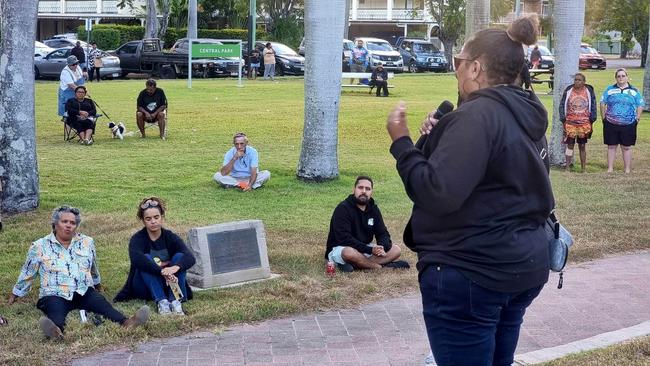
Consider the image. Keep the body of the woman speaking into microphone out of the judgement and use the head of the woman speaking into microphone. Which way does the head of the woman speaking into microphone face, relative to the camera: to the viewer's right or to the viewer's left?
to the viewer's left

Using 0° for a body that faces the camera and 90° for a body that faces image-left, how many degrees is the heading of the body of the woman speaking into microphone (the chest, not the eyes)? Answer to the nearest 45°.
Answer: approximately 135°

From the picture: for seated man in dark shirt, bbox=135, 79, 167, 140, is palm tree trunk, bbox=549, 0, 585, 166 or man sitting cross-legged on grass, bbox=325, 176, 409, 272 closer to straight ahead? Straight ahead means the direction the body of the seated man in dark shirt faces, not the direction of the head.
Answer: the man sitting cross-legged on grass

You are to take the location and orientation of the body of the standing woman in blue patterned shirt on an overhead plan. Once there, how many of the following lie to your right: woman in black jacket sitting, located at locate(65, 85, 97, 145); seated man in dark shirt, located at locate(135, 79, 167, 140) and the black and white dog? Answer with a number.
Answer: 3

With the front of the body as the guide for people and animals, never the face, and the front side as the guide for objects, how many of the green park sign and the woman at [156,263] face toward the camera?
2

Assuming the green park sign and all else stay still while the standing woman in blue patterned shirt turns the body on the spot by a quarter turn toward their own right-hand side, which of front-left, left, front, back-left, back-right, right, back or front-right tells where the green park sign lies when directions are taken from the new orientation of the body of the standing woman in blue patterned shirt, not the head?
front-right

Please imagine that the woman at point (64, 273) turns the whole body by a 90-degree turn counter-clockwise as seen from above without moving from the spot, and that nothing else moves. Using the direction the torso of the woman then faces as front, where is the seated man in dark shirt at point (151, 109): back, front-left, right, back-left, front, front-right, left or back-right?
front-left

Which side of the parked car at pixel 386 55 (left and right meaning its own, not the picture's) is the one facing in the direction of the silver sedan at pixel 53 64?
right

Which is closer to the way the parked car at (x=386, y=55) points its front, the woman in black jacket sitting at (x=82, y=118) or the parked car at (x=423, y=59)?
the woman in black jacket sitting

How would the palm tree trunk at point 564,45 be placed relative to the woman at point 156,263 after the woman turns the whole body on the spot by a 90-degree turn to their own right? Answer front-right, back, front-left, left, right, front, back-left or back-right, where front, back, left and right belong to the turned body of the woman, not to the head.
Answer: back-right
